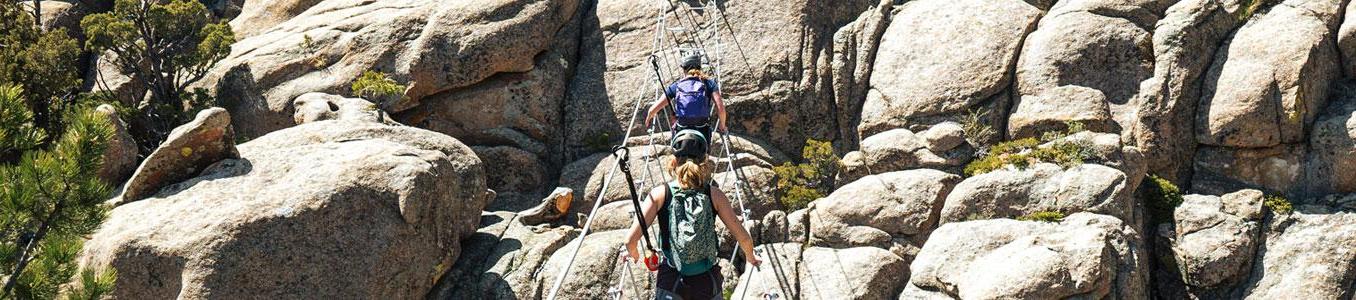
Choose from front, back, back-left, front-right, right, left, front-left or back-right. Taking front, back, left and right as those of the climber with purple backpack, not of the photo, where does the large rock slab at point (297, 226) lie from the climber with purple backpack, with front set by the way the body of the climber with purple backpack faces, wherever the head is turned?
left

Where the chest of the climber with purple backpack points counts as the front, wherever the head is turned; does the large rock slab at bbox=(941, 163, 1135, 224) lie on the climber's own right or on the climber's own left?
on the climber's own right

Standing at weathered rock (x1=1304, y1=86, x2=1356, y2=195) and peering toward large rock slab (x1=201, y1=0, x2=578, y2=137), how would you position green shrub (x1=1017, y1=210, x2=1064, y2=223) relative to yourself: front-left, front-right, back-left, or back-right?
front-left

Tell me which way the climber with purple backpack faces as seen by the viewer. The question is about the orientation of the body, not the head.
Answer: away from the camera

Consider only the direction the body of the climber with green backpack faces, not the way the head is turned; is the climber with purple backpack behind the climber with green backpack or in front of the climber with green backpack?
in front

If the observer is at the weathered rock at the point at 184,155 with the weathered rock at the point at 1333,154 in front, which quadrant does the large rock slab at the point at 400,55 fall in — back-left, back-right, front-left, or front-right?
front-left

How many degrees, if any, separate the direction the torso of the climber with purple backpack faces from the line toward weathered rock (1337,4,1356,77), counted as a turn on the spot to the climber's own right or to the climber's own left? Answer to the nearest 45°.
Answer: approximately 90° to the climber's own right

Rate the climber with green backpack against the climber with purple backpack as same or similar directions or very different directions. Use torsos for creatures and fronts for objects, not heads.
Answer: same or similar directions

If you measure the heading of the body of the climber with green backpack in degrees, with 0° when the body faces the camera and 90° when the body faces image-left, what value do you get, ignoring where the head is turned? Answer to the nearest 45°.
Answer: approximately 180°

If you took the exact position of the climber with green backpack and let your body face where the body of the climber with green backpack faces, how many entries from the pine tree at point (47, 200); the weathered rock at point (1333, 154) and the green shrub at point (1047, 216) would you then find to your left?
1

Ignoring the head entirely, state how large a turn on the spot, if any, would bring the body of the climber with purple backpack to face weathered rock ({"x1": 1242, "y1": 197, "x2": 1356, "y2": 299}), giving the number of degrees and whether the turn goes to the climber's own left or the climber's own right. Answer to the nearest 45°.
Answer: approximately 90° to the climber's own right

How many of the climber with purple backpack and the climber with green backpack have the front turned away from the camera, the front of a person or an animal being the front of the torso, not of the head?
2
